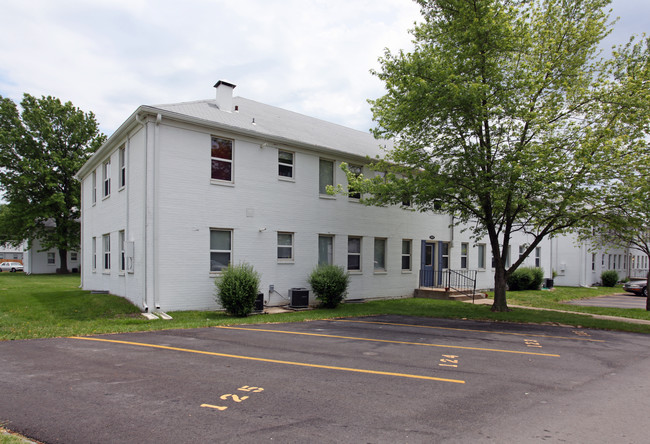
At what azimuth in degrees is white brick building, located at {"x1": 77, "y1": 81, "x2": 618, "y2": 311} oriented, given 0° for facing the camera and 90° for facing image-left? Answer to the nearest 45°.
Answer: approximately 315°

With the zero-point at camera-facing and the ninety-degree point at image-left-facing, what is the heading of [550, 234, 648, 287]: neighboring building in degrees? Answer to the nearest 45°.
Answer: approximately 315°

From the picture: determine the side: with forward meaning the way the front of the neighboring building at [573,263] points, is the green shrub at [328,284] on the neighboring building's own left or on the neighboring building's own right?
on the neighboring building's own right

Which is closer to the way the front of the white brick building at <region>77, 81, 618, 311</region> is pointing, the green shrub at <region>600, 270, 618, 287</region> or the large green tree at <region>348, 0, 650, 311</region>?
the large green tree

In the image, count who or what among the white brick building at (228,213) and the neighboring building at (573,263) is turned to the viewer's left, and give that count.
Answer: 0

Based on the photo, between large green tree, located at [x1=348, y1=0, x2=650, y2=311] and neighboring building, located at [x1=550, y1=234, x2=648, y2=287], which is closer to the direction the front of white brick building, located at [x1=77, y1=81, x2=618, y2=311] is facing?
the large green tree
